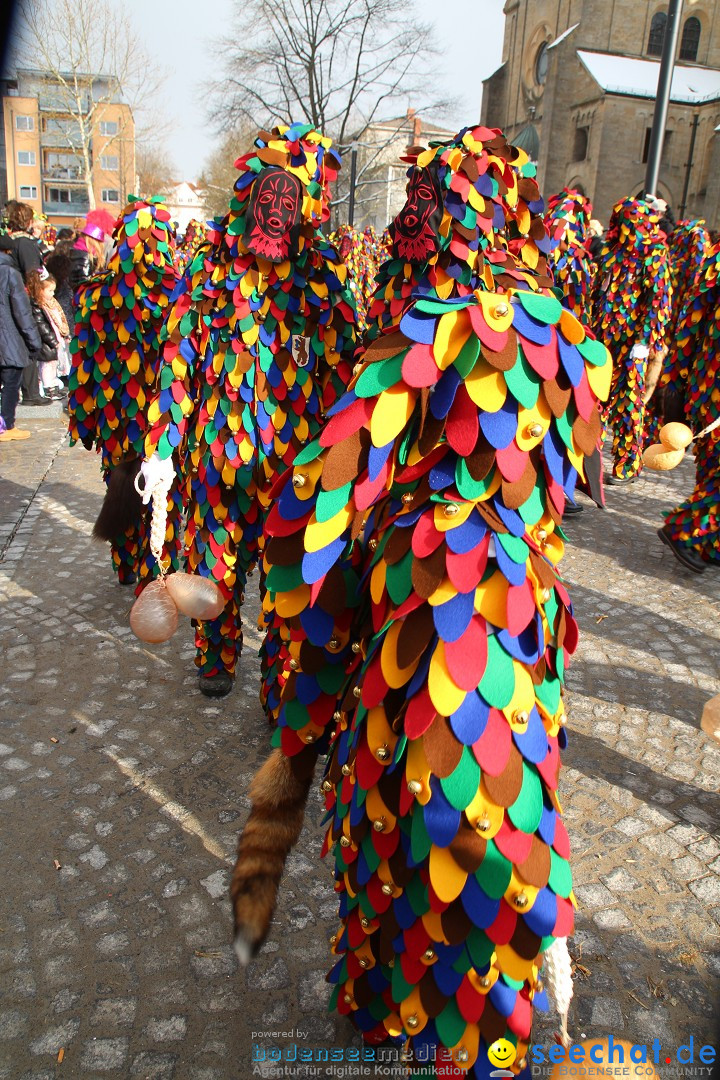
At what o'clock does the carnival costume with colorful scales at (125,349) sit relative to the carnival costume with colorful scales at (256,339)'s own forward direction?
the carnival costume with colorful scales at (125,349) is roughly at 5 o'clock from the carnival costume with colorful scales at (256,339).

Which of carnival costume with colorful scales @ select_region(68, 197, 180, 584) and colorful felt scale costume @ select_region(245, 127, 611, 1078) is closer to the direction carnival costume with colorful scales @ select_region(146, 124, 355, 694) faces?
the colorful felt scale costume

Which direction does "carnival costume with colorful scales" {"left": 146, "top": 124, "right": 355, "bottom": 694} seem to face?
toward the camera

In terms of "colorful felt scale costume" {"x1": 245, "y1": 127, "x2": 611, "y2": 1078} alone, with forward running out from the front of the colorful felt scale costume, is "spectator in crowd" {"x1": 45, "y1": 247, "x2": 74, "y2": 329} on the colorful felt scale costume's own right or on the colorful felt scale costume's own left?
on the colorful felt scale costume's own right

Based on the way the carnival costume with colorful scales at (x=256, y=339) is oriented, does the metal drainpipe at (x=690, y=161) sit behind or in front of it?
behind

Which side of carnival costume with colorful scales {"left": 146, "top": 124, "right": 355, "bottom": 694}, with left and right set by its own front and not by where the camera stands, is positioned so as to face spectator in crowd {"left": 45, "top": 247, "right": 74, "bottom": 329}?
back

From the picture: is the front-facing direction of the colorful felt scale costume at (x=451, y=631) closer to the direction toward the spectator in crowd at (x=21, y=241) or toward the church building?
the spectator in crowd
